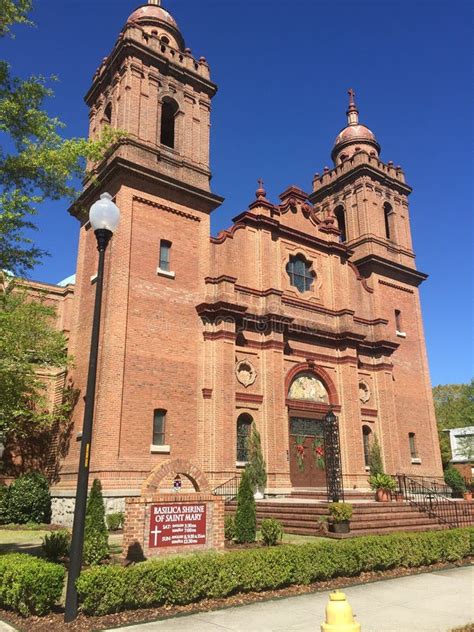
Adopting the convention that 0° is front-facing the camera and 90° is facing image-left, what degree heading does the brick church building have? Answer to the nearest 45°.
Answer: approximately 315°

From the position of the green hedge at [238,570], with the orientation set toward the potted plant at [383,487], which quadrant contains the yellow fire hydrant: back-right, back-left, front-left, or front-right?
back-right

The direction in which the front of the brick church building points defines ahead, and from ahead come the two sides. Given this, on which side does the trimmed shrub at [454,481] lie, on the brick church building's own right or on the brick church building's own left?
on the brick church building's own left

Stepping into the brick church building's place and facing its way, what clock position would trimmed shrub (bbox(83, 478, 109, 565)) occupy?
The trimmed shrub is roughly at 2 o'clock from the brick church building.
